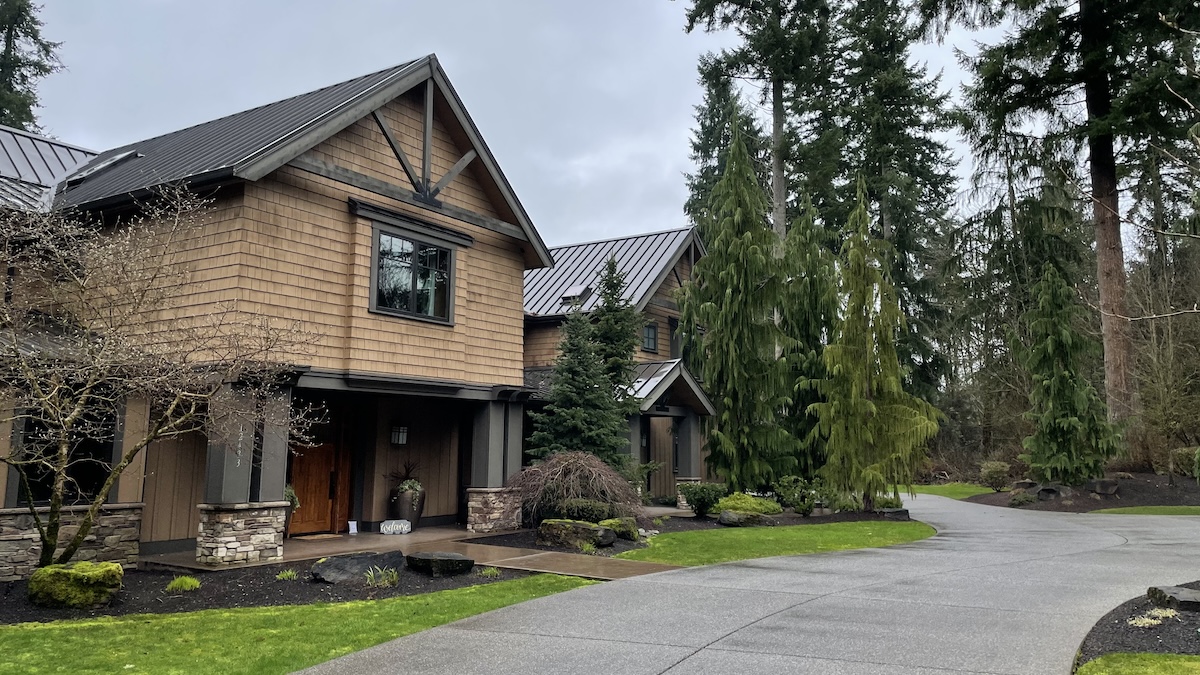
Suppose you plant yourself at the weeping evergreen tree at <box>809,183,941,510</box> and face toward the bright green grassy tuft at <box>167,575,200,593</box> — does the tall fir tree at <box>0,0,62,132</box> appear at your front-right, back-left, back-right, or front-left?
front-right

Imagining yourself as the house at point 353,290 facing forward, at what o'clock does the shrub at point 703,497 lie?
The shrub is roughly at 10 o'clock from the house.

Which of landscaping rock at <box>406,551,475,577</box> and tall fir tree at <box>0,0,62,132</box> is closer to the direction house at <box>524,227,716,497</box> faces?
the landscaping rock

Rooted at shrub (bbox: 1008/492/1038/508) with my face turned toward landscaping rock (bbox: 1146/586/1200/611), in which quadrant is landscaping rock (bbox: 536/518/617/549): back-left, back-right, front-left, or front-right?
front-right

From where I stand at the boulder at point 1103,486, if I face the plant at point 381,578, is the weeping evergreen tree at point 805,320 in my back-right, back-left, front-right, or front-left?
front-right

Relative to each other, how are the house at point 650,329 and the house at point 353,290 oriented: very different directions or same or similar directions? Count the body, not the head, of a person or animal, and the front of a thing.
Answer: same or similar directions

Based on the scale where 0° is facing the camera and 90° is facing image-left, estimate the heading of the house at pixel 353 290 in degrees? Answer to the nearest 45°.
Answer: approximately 315°

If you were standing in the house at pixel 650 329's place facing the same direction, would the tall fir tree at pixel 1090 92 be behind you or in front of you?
in front

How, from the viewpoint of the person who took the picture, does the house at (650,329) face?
facing the viewer and to the right of the viewer

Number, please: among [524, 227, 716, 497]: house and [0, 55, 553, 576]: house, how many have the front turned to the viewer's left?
0

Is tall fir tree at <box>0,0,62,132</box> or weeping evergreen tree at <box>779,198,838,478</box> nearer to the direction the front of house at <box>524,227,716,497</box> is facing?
the weeping evergreen tree

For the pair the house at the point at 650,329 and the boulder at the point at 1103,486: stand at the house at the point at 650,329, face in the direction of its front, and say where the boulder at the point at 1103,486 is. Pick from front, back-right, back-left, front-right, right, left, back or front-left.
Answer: front-left

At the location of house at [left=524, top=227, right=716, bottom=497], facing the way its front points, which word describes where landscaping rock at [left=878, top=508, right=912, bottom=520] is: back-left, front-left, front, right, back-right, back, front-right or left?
front
